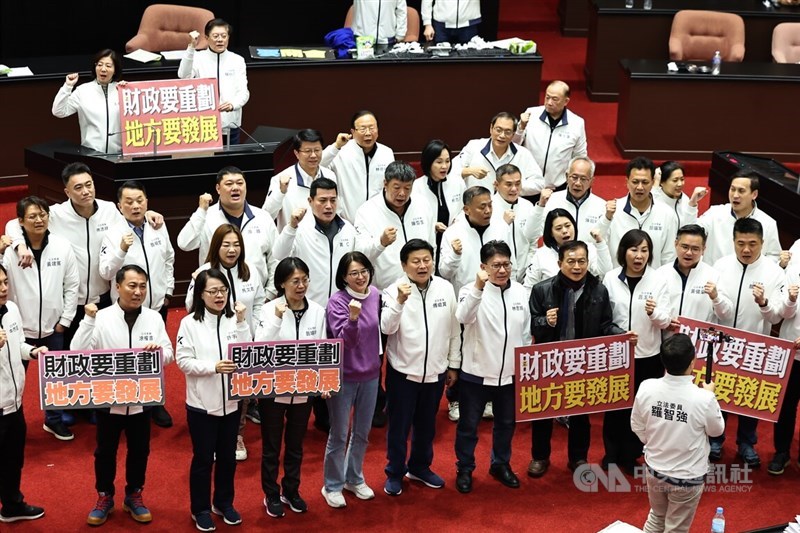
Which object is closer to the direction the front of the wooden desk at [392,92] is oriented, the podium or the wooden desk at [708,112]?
the podium

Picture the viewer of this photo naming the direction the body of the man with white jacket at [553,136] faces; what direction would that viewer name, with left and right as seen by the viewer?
facing the viewer and to the left of the viewer

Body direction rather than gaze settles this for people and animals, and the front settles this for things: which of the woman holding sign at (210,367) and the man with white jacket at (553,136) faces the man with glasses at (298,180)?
the man with white jacket at (553,136)

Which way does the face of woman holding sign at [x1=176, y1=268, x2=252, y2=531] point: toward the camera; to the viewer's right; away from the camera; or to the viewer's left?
toward the camera

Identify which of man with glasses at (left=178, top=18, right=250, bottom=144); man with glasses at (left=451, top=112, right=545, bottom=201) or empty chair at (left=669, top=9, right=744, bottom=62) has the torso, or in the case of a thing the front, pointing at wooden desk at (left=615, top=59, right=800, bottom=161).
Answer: the empty chair

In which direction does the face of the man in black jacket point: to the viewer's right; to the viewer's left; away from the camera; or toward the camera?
toward the camera

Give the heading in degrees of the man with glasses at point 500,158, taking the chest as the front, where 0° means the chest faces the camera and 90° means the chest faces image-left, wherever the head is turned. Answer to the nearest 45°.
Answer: approximately 0°

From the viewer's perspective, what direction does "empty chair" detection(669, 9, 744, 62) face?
toward the camera

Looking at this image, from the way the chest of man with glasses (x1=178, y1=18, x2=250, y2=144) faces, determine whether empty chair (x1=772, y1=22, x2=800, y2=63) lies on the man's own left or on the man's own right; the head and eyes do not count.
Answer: on the man's own left

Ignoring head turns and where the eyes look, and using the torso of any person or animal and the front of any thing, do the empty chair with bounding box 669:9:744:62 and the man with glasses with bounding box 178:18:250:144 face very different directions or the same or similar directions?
same or similar directions

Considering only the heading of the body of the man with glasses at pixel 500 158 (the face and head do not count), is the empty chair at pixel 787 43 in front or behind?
behind

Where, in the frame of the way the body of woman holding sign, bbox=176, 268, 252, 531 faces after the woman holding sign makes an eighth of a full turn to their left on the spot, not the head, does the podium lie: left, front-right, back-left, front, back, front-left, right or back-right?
left

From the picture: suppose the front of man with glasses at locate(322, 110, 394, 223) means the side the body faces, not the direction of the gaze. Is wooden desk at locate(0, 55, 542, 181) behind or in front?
behind

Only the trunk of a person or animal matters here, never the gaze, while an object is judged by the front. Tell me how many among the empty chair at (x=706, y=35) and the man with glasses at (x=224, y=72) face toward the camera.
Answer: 2

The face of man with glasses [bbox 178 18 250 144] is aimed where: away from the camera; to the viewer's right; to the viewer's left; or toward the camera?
toward the camera

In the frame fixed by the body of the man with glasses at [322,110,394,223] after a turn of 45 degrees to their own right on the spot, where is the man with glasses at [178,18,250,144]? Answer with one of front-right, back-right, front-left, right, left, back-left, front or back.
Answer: right

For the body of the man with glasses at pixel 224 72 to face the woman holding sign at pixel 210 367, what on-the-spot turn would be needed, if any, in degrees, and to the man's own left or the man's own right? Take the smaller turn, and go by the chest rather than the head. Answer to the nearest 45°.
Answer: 0° — they already face them

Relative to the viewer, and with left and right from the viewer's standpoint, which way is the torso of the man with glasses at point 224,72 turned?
facing the viewer
